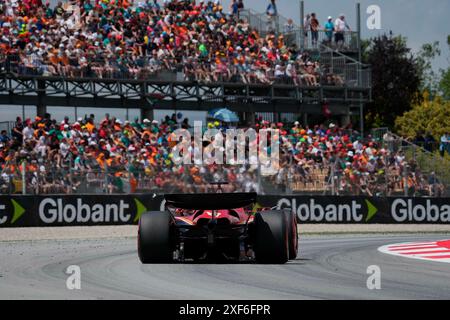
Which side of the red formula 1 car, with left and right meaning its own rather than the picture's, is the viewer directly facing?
back

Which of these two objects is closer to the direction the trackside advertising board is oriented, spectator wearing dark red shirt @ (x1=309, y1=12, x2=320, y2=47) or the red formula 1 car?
the red formula 1 car

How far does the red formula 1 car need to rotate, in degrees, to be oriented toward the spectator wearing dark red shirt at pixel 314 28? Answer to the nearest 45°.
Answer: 0° — it already faces them

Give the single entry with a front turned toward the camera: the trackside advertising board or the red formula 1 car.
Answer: the trackside advertising board

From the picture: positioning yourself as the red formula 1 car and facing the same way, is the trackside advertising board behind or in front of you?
in front

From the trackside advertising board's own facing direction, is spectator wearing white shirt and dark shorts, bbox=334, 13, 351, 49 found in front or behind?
behind

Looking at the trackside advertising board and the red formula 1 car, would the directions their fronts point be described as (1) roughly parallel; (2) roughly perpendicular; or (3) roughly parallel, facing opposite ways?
roughly parallel, facing opposite ways

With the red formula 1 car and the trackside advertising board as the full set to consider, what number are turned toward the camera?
1

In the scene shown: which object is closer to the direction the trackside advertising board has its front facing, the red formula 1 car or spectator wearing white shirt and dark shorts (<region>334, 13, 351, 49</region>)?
the red formula 1 car

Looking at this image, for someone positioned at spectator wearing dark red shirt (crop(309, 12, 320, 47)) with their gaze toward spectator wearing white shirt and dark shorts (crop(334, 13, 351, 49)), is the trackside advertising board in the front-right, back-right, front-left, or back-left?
back-right

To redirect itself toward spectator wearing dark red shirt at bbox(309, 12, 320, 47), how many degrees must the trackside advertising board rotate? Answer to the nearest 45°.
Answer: approximately 135° to its left

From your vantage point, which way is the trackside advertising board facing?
toward the camera

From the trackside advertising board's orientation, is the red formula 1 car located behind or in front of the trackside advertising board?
in front
